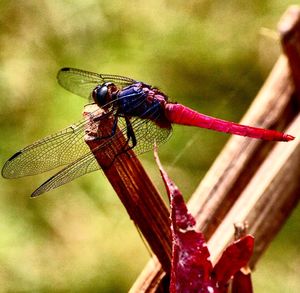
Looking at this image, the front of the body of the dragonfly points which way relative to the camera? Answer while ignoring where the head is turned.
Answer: to the viewer's left

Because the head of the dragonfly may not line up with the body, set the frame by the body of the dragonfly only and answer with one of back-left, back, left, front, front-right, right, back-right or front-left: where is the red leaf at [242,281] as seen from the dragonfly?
back-left

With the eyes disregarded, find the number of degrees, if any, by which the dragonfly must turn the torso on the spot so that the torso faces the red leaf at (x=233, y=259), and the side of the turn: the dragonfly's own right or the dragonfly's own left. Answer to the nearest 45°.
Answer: approximately 135° to the dragonfly's own left
